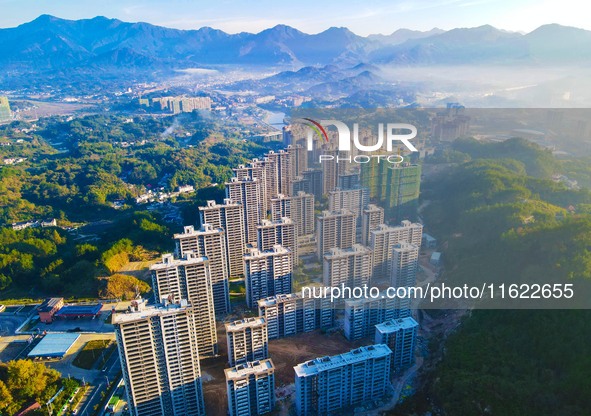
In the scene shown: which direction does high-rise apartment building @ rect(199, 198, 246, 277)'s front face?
toward the camera

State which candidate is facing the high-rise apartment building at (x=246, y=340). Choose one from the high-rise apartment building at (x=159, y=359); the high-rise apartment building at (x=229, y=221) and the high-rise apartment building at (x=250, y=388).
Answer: the high-rise apartment building at (x=229, y=221)

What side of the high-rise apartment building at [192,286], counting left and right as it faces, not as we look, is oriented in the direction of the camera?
front

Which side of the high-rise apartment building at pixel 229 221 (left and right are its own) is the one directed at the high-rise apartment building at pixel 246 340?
front

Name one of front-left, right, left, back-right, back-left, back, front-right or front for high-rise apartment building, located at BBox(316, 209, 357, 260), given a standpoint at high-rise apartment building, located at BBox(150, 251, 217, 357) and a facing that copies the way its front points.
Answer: back-left

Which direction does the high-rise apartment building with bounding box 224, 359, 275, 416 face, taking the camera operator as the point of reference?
facing the viewer

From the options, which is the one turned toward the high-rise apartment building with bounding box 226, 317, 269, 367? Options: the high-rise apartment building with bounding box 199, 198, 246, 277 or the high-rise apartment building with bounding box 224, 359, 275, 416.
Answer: the high-rise apartment building with bounding box 199, 198, 246, 277

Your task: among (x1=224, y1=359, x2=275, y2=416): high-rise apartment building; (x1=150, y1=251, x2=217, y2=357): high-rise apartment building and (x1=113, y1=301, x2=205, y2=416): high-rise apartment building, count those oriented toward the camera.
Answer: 3

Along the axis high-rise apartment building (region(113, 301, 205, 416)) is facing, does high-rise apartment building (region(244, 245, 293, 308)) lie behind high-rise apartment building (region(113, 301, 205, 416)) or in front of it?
behind

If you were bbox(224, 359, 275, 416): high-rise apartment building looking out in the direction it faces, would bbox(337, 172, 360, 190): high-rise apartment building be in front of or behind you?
behind

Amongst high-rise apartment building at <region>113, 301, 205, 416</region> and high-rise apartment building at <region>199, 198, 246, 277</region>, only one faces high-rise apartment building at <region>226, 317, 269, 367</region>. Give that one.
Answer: high-rise apartment building at <region>199, 198, 246, 277</region>

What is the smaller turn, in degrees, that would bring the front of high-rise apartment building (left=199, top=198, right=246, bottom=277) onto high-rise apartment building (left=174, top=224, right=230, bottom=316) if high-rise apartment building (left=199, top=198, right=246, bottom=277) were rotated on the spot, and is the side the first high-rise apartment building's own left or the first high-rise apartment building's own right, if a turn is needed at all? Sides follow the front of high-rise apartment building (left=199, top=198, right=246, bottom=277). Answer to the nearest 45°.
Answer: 0° — it already faces it

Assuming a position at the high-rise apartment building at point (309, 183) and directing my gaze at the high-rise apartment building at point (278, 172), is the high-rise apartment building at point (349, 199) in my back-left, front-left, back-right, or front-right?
back-left

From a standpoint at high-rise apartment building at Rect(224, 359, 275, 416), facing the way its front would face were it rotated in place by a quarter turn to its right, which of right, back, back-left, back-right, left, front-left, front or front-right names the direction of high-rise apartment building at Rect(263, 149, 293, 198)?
right
